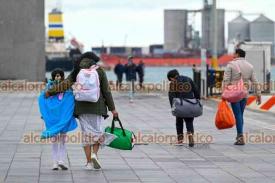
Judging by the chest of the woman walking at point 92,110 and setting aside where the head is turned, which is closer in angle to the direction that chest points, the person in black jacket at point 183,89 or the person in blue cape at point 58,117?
the person in black jacket

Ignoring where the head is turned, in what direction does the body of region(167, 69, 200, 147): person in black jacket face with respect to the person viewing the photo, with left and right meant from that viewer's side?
facing away from the viewer and to the left of the viewer

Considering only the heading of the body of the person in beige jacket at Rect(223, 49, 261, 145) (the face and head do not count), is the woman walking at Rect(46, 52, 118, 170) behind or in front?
behind

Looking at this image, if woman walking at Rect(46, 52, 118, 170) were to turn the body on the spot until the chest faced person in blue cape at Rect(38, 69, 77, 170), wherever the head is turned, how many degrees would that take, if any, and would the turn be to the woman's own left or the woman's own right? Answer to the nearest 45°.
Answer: approximately 90° to the woman's own left

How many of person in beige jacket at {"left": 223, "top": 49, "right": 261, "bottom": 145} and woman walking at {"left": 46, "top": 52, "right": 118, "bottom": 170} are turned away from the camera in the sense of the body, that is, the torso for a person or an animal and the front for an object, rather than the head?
2

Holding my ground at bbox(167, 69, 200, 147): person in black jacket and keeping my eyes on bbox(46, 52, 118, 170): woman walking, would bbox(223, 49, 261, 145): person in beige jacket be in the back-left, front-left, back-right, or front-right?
back-left

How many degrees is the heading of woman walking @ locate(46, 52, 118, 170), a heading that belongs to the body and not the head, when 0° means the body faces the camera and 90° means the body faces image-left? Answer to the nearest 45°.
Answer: approximately 180°

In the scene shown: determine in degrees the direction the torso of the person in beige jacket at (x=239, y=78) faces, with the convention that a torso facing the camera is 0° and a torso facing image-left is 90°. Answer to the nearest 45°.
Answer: approximately 180°

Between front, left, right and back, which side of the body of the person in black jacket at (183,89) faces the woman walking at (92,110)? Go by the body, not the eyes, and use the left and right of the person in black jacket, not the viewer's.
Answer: left

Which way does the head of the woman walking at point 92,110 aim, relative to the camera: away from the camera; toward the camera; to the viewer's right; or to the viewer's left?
away from the camera

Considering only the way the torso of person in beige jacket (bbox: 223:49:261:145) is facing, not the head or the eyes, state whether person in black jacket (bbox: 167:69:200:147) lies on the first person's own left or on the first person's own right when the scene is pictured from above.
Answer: on the first person's own left
